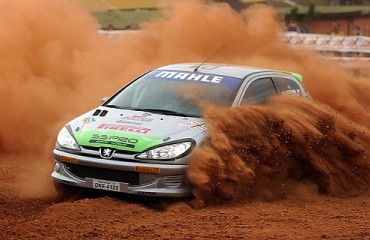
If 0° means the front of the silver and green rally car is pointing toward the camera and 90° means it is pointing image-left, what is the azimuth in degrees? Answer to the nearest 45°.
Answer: approximately 45°

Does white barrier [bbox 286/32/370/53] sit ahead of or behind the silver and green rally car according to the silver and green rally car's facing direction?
behind
